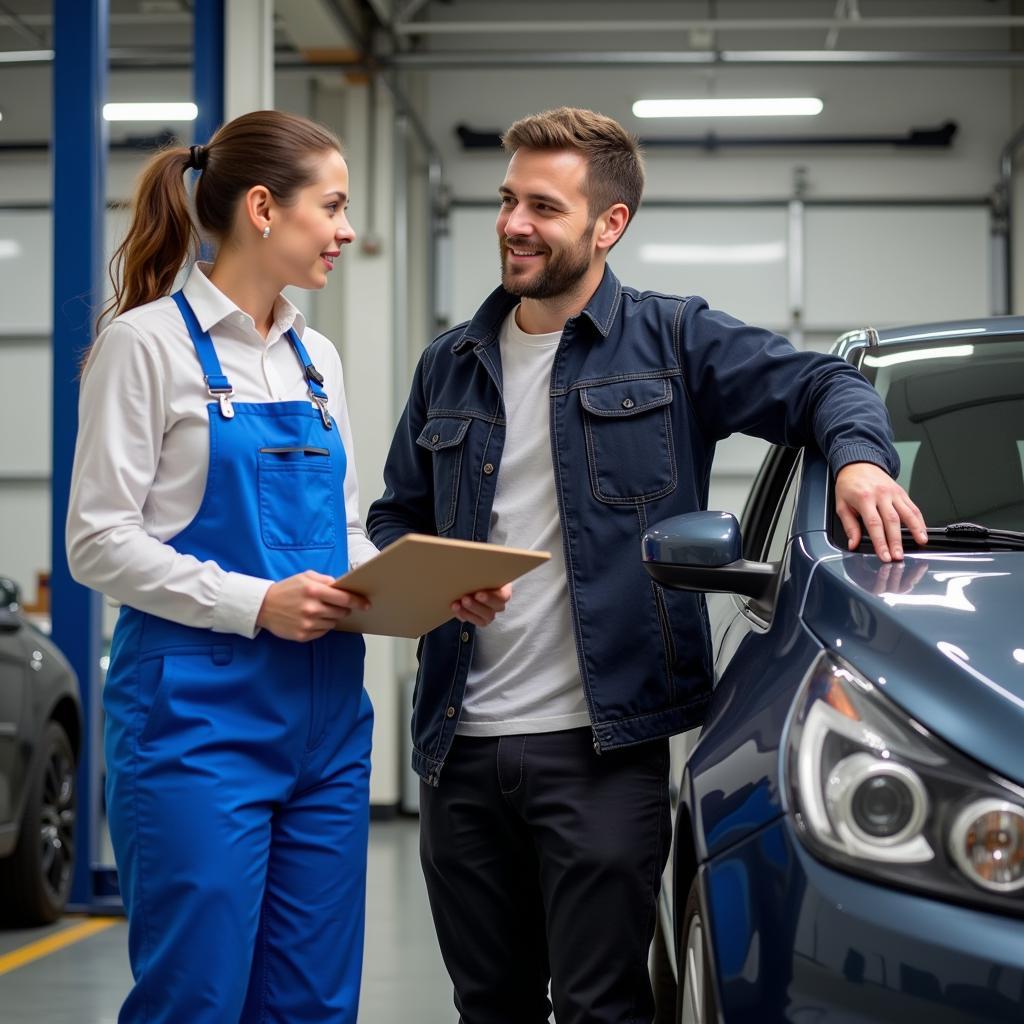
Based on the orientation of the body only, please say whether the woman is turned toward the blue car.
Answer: yes

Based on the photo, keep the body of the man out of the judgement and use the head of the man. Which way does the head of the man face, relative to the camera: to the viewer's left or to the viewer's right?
to the viewer's left

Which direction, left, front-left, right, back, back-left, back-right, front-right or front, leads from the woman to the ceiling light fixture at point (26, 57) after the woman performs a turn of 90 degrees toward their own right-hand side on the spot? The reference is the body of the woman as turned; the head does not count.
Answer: back-right

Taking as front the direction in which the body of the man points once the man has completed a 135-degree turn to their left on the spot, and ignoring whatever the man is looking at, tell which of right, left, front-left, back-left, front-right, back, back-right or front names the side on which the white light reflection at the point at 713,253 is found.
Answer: left

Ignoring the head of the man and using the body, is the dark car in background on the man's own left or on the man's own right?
on the man's own right

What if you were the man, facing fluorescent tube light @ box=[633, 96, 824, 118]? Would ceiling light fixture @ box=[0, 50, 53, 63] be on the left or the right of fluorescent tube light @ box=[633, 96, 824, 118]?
left

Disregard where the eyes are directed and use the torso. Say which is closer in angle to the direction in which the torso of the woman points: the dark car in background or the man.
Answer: the man

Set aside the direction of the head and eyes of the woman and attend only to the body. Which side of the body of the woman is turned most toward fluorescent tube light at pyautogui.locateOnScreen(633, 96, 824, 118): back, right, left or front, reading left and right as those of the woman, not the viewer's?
left

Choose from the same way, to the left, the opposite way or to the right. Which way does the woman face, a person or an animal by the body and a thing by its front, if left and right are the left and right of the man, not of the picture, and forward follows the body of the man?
to the left

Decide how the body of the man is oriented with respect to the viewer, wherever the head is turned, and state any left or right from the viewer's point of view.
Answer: facing the viewer and to the left of the viewer

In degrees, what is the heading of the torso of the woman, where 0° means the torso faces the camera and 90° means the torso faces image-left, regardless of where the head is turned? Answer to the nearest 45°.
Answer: approximately 315°

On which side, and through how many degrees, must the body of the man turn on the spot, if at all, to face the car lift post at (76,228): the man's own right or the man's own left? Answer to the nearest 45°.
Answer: approximately 90° to the man's own right

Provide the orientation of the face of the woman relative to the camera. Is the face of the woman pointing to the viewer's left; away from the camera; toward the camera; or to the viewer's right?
to the viewer's right
